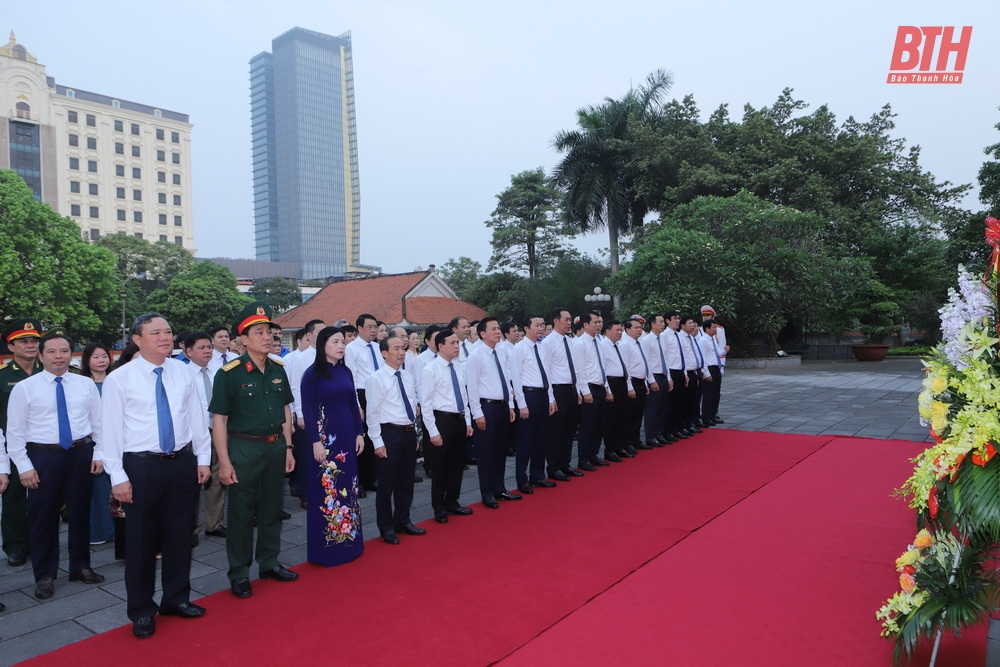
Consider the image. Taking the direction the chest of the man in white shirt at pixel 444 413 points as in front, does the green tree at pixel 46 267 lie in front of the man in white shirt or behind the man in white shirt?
behind

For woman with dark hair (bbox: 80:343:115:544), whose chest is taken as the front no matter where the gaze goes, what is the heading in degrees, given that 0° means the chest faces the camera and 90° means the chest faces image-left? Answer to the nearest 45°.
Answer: approximately 315°

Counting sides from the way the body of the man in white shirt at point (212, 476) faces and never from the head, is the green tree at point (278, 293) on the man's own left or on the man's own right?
on the man's own left

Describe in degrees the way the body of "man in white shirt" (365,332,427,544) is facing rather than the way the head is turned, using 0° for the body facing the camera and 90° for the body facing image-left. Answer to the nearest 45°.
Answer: approximately 315°

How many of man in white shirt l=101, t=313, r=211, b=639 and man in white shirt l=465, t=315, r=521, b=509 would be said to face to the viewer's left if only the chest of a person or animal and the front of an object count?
0

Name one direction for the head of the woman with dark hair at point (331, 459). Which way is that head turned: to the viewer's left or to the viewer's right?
to the viewer's right

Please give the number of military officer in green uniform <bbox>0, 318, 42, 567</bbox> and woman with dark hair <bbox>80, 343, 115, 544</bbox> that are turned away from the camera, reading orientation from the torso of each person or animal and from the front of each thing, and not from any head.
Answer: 0
